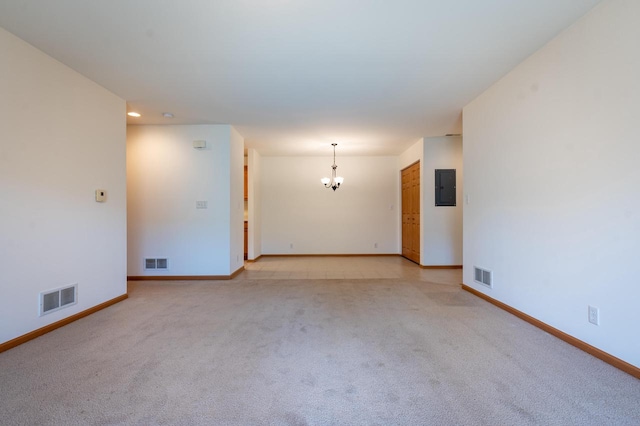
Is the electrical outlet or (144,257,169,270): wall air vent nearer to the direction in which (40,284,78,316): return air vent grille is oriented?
the electrical outlet

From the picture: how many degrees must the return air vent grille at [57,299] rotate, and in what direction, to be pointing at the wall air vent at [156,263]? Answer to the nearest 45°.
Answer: approximately 90° to its left

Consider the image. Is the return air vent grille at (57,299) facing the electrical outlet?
yes

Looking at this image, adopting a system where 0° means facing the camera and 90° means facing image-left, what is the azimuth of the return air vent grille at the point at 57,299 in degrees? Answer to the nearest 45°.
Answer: approximately 315°
